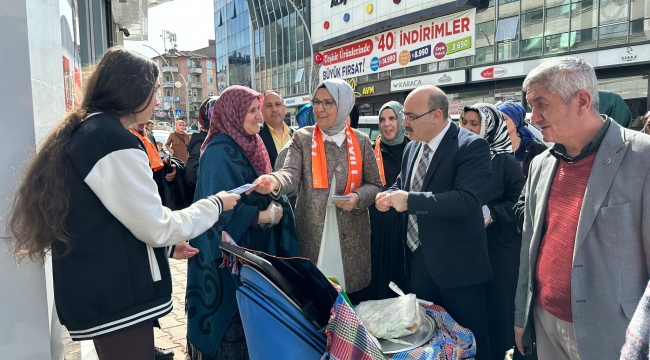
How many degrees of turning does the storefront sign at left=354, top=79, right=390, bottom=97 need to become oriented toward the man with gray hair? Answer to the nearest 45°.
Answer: approximately 45° to its left

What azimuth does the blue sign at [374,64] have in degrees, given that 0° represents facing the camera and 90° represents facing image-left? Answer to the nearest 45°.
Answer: approximately 45°

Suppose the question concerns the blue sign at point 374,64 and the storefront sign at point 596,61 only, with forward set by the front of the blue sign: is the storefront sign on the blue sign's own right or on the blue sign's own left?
on the blue sign's own left

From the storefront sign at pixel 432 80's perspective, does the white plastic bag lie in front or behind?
in front

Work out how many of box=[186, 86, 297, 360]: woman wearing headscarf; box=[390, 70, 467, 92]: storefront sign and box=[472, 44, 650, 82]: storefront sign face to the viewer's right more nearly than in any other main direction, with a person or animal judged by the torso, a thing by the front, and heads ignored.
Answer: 1

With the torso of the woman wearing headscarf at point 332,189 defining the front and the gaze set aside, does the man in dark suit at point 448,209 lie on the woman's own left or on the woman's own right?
on the woman's own left

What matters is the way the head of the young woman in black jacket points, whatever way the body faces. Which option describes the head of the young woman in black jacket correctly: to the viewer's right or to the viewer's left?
to the viewer's right

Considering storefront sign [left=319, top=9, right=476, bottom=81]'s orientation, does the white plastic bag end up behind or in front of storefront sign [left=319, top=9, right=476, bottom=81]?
in front

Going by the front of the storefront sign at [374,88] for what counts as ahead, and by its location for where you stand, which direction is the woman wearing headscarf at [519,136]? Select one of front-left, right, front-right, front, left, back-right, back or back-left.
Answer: front-left

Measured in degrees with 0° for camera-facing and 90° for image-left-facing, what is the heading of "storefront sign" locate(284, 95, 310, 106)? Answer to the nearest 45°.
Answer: approximately 45°

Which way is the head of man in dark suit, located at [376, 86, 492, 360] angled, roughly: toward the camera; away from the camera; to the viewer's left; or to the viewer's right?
to the viewer's left

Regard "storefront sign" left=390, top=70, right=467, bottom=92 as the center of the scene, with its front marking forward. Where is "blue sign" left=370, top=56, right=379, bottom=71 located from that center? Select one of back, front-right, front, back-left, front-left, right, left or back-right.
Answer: right
